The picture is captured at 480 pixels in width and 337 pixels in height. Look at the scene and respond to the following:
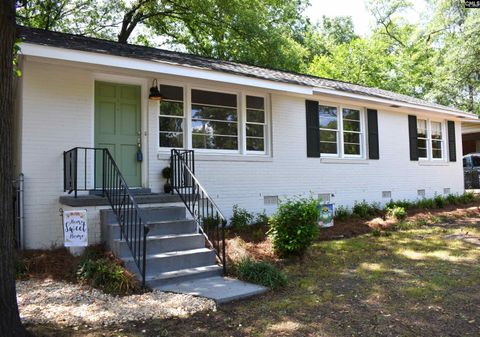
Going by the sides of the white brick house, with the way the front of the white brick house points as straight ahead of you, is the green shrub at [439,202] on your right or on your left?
on your left

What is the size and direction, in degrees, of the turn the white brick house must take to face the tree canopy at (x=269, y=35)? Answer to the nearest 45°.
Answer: approximately 135° to its left

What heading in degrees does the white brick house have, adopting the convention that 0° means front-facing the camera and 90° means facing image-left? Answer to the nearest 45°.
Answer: approximately 315°

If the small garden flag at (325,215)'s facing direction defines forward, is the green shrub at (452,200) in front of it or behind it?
behind

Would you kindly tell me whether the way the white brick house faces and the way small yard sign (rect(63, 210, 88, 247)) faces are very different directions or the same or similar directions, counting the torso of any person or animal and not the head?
same or similar directions

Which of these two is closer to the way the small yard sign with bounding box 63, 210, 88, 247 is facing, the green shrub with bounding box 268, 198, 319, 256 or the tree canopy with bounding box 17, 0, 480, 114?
the green shrub

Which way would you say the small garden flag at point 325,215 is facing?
toward the camera

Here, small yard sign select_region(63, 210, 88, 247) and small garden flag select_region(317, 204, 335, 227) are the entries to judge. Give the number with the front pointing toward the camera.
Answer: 2

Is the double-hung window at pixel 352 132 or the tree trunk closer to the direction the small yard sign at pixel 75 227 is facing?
the tree trunk

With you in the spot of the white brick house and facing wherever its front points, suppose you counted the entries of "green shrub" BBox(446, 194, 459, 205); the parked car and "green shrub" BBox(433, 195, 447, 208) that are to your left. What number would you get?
3

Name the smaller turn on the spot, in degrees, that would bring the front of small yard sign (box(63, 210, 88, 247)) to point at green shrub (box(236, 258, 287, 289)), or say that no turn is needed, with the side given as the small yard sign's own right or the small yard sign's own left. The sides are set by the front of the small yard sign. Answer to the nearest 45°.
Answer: approximately 45° to the small yard sign's own left

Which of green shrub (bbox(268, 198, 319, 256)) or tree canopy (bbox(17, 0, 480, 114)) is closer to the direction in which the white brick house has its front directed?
the green shrub

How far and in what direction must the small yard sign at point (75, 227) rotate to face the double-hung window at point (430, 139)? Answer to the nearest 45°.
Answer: approximately 90° to its left

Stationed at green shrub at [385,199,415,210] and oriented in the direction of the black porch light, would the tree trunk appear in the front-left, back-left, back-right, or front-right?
front-left
